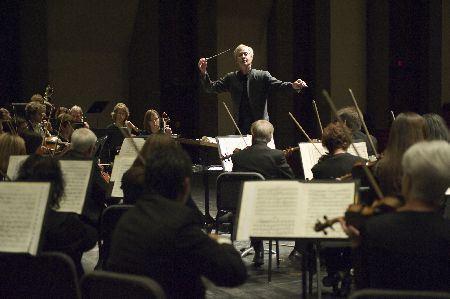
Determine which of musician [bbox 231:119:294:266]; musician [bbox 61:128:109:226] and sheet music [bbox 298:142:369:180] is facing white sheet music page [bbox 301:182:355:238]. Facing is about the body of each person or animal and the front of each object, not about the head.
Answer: the sheet music

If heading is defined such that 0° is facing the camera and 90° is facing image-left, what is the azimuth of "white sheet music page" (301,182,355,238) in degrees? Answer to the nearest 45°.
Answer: approximately 0°

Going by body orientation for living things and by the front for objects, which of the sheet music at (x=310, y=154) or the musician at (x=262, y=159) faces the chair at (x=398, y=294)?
the sheet music

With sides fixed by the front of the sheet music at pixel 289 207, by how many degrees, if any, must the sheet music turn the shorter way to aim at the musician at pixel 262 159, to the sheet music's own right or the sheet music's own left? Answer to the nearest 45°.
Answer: approximately 180°

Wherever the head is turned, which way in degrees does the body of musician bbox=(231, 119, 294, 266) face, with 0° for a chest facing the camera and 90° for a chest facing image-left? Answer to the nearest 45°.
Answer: approximately 180°

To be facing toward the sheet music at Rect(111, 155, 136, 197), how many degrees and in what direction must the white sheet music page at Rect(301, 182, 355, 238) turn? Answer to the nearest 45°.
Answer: approximately 135° to its right

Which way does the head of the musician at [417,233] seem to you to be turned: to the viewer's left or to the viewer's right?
to the viewer's left

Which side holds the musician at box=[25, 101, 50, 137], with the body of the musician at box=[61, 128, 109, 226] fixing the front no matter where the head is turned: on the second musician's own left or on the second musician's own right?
on the second musician's own left

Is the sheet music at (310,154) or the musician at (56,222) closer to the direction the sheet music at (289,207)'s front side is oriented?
the musician

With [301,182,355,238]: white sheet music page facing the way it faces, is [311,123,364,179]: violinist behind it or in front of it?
behind

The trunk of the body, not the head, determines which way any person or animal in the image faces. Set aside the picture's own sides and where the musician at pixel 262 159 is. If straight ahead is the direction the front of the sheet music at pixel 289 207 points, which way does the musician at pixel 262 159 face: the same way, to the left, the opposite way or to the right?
the opposite way

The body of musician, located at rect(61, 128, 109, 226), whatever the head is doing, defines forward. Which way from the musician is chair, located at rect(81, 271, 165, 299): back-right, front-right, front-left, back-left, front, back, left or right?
back-right
